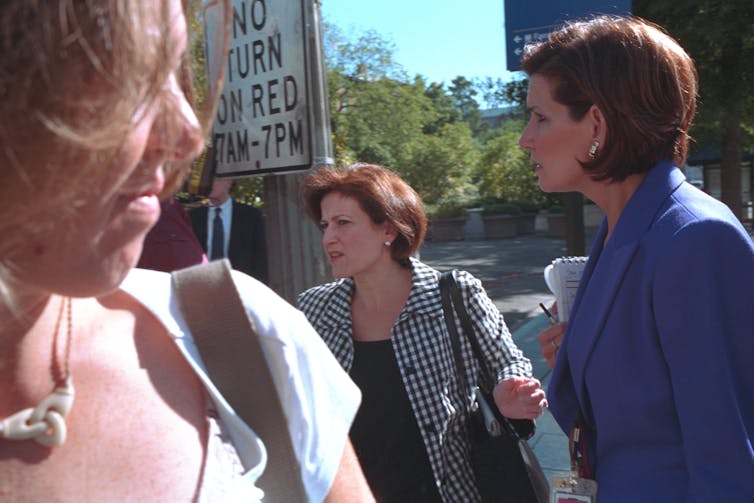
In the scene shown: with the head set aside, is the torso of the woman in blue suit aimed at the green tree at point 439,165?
no

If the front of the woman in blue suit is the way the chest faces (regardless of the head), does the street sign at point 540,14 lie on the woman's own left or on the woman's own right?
on the woman's own right

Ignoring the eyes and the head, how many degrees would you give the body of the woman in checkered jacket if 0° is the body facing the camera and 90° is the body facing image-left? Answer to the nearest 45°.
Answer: approximately 45°

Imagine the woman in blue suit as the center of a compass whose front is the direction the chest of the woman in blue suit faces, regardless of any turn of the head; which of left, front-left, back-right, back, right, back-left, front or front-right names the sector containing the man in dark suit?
front-right

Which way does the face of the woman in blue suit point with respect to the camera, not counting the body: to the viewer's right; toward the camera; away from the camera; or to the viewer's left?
to the viewer's left

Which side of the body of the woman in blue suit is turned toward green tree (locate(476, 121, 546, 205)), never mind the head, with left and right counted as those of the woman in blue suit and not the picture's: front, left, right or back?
right

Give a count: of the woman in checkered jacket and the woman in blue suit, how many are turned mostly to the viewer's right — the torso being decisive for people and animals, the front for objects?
0

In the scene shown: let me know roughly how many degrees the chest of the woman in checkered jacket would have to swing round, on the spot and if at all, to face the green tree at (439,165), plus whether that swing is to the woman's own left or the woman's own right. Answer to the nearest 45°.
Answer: approximately 135° to the woman's own right

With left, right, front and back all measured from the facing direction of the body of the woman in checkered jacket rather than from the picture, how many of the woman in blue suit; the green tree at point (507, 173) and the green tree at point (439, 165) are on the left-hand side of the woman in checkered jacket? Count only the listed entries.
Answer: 1

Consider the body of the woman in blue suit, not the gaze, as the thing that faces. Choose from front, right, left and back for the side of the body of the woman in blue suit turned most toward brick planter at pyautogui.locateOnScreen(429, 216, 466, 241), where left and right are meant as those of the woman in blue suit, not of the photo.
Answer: right

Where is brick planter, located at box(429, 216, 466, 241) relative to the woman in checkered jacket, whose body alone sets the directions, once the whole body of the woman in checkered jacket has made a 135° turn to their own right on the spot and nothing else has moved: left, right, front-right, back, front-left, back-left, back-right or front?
front

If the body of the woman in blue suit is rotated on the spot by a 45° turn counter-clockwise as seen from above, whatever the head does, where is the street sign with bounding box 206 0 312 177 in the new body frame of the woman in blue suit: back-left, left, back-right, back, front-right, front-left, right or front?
right

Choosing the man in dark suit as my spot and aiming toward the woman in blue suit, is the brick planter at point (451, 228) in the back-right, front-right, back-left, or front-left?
back-left

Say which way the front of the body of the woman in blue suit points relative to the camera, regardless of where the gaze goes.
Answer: to the viewer's left

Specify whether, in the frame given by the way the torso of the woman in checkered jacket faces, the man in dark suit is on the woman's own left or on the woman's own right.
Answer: on the woman's own right
